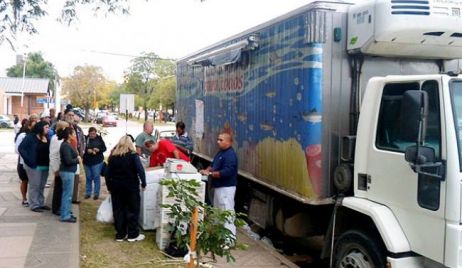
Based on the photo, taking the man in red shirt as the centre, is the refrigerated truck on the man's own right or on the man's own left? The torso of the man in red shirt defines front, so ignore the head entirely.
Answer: on the man's own left

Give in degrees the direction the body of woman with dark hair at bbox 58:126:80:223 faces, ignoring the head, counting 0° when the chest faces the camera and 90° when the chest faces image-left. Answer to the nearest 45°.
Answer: approximately 270°

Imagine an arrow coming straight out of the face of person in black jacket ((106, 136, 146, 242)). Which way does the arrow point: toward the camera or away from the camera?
away from the camera

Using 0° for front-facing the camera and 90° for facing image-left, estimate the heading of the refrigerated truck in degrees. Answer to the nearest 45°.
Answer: approximately 315°

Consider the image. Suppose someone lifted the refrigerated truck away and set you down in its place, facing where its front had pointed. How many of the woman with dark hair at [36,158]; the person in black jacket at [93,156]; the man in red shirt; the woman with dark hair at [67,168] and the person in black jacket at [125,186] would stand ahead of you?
0

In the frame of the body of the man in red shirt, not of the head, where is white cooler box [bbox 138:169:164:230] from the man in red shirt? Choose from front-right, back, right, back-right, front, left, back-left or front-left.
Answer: front-left

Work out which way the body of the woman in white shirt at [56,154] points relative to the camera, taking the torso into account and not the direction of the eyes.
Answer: to the viewer's right

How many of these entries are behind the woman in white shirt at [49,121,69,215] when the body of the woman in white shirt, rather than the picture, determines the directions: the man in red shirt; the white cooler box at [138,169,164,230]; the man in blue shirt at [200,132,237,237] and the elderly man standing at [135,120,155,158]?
0

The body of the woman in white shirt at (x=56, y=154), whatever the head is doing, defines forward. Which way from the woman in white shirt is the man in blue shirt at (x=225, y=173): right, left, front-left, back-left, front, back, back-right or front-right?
front-right

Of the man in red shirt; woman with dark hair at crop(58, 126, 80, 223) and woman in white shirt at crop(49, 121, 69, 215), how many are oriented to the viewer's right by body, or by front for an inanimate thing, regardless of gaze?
2

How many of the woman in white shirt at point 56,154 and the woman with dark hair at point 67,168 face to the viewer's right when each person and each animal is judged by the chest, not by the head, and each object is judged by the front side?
2

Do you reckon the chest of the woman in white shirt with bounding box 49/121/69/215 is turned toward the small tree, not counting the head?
no

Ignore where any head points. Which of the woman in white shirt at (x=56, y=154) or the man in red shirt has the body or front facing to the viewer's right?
the woman in white shirt

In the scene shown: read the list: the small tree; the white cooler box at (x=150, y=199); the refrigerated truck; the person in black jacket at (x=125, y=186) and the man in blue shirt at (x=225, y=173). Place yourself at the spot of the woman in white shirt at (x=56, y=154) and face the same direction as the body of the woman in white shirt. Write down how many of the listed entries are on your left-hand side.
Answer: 0

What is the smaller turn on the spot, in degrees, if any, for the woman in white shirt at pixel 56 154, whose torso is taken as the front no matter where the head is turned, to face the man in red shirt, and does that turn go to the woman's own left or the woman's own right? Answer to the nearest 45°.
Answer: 0° — they already face them

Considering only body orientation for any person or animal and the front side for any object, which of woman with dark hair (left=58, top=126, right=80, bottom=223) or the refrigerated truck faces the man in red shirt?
the woman with dark hair

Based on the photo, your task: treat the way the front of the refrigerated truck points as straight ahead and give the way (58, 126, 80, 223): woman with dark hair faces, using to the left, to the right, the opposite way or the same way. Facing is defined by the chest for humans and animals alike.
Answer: to the left
